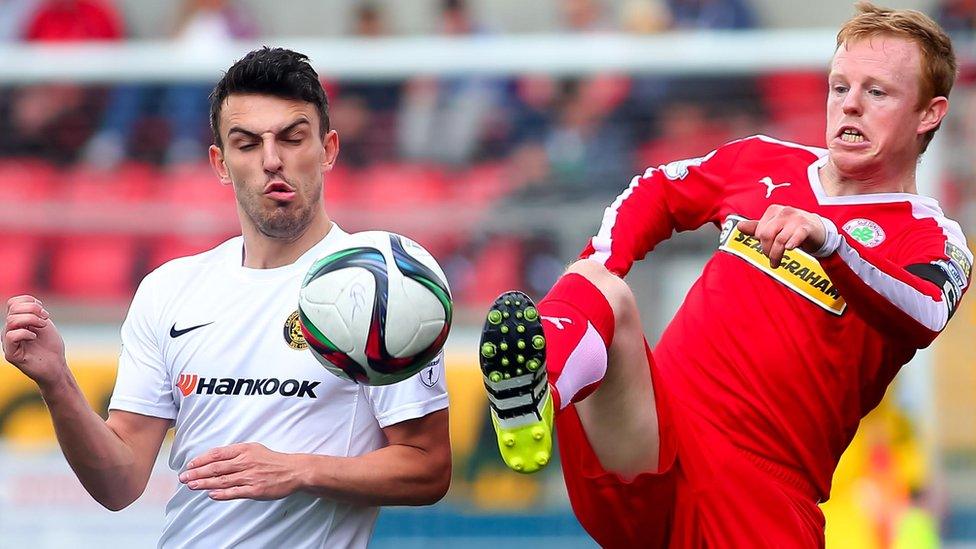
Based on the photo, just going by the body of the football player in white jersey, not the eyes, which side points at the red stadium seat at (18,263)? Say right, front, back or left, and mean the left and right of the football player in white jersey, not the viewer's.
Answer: back

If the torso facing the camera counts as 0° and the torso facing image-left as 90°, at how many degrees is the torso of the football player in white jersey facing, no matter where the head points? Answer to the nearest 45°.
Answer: approximately 0°

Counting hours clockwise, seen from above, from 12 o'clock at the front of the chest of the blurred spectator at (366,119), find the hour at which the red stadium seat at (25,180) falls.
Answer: The red stadium seat is roughly at 3 o'clock from the blurred spectator.

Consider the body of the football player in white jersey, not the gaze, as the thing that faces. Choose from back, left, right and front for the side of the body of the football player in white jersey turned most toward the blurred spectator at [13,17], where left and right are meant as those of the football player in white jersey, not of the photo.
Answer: back

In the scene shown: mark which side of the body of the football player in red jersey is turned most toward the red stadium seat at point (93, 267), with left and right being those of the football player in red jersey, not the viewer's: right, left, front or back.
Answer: right

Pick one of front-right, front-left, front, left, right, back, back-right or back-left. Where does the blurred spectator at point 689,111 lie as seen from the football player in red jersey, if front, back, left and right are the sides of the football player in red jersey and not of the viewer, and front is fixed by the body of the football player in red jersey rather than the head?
back-right

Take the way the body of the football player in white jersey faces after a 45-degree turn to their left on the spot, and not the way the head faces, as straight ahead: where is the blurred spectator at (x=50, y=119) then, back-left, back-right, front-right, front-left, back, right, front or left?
back-left

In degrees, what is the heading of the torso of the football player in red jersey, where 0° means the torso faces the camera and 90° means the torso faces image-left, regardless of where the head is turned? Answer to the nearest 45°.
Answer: approximately 45°

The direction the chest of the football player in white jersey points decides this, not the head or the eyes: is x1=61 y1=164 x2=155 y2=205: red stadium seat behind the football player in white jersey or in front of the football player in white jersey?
behind

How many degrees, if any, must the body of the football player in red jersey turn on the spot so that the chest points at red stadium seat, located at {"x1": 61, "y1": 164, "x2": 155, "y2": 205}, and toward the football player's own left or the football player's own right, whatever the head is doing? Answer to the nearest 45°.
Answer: approximately 90° to the football player's own right
